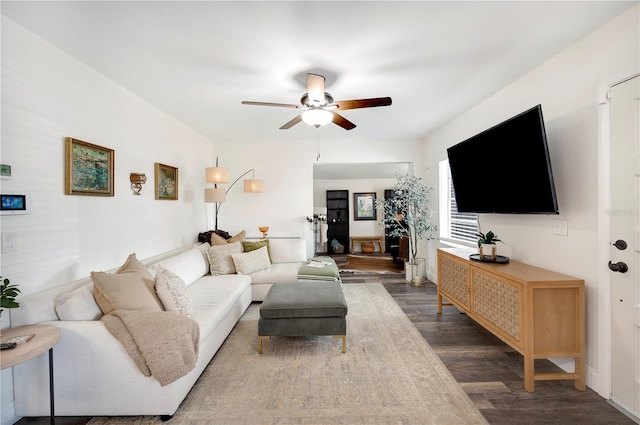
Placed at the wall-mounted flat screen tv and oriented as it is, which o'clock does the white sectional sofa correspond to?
The white sectional sofa is roughly at 12 o'clock from the wall-mounted flat screen tv.

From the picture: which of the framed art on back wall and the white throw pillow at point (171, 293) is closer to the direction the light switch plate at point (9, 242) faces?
the white throw pillow

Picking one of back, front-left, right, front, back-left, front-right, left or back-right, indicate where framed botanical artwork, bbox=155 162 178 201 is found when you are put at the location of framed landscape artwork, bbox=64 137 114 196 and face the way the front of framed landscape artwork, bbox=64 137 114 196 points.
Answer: left

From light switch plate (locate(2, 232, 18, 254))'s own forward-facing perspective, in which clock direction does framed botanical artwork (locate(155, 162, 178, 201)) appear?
The framed botanical artwork is roughly at 9 o'clock from the light switch plate.

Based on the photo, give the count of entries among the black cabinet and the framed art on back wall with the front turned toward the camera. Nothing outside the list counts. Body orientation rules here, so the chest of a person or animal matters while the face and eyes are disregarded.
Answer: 2

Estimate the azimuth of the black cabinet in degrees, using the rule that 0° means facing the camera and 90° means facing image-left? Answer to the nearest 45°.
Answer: approximately 0°

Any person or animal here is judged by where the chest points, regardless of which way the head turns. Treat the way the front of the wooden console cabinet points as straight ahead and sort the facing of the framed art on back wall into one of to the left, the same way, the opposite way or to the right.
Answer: to the left

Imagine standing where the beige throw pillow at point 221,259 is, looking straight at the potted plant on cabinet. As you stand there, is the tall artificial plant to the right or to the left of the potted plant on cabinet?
left

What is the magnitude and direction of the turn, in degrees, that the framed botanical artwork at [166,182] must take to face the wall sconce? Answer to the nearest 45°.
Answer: approximately 90° to its right

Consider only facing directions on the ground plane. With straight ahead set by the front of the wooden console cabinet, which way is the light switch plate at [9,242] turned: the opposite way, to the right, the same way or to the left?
the opposite way

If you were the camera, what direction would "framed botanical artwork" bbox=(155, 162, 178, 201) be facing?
facing the viewer and to the right of the viewer

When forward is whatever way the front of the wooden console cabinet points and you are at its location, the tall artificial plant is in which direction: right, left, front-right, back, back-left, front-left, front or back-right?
right

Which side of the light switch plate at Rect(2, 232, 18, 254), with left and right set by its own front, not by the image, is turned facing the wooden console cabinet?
front

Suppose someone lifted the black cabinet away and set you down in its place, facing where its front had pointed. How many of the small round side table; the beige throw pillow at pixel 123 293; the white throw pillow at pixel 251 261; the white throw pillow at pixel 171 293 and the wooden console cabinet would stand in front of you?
5

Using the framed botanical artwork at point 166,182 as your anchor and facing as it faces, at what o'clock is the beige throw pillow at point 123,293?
The beige throw pillow is roughly at 2 o'clock from the framed botanical artwork.

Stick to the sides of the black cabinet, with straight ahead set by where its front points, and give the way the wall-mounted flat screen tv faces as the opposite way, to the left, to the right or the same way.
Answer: to the right

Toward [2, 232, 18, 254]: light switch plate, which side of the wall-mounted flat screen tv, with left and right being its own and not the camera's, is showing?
front

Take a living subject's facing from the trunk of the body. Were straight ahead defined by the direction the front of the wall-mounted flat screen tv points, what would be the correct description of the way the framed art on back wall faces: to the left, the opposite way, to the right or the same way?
to the left

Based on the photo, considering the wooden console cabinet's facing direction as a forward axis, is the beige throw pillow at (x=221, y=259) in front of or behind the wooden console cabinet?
in front
